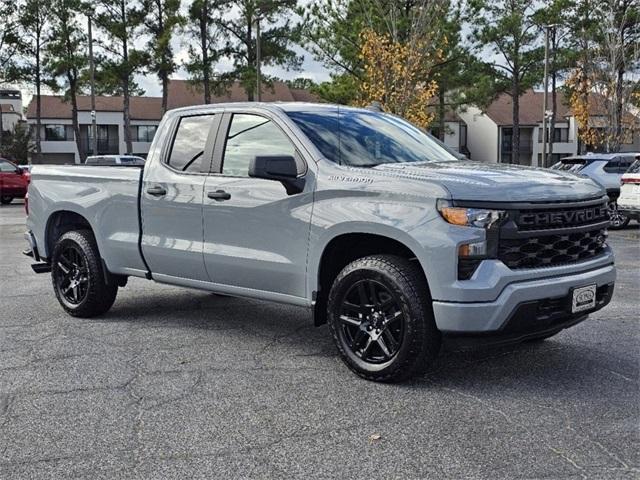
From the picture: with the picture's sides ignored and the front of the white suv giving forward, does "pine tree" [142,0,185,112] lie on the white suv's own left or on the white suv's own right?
on the white suv's own left

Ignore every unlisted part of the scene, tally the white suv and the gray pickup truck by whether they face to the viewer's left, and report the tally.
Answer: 0

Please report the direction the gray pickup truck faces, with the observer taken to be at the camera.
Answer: facing the viewer and to the right of the viewer

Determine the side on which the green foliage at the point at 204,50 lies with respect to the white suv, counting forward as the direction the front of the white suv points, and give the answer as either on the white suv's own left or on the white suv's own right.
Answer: on the white suv's own left

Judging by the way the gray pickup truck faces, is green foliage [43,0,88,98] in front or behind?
behind

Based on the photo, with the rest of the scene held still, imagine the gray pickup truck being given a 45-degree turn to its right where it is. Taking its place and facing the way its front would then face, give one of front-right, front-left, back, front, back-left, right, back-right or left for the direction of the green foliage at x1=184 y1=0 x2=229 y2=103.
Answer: back

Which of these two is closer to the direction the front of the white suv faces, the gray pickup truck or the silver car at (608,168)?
the silver car

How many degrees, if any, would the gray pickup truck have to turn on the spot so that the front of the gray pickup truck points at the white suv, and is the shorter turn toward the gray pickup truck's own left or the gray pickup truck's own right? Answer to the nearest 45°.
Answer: approximately 90° to the gray pickup truck's own left

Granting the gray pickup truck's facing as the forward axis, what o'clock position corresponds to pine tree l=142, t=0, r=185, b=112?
The pine tree is roughly at 7 o'clock from the gray pickup truck.
